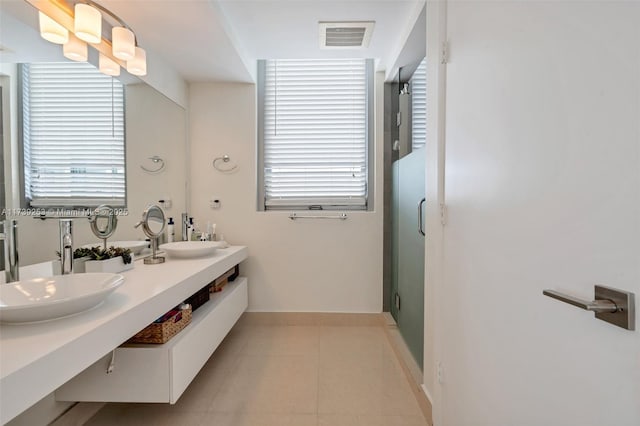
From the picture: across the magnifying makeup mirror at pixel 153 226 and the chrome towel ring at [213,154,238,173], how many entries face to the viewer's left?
0

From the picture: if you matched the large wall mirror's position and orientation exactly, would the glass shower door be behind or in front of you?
in front

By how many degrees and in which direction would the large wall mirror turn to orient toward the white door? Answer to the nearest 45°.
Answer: approximately 45° to its right

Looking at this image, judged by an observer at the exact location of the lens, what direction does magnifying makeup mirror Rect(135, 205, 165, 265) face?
facing the viewer and to the right of the viewer

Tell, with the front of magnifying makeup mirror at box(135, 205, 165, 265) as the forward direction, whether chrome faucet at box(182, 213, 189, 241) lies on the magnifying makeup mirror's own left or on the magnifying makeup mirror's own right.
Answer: on the magnifying makeup mirror's own left

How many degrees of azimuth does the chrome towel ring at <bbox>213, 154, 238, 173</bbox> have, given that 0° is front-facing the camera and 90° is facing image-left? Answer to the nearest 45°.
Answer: approximately 0°

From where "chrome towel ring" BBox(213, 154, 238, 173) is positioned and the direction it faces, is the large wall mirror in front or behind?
in front

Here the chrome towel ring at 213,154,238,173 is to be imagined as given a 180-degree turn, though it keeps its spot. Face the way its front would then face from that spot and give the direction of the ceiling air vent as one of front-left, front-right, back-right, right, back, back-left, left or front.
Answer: back-right
